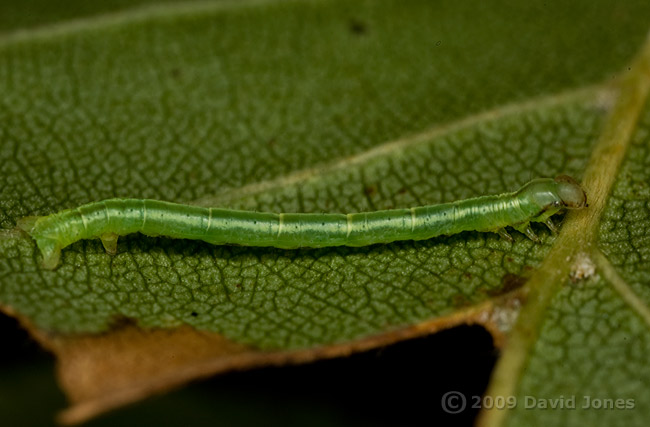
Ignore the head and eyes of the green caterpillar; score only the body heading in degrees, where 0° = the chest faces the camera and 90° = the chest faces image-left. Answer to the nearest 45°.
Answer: approximately 270°
